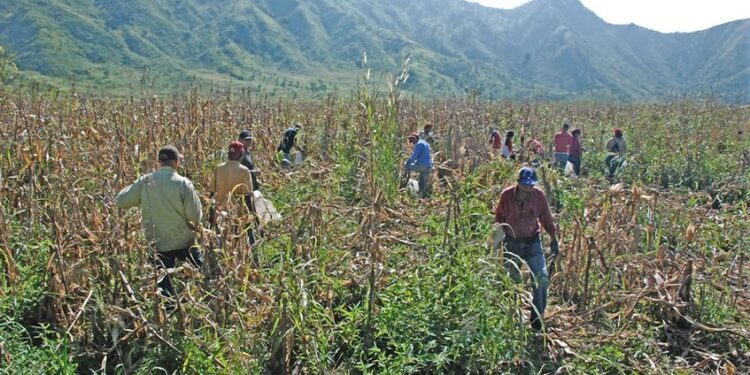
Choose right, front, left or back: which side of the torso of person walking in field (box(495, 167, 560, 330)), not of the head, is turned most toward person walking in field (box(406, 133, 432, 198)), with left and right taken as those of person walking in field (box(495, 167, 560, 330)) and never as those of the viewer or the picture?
back

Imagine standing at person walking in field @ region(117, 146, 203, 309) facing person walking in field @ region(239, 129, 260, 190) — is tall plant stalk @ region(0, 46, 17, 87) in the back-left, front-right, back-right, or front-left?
front-left

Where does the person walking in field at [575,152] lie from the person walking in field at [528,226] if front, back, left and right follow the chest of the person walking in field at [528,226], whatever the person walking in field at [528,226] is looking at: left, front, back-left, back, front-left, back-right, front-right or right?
back

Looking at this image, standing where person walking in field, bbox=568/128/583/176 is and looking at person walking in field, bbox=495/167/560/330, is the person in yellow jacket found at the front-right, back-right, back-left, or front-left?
front-right

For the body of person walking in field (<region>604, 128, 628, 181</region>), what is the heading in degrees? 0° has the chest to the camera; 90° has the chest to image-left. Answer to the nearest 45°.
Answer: approximately 180°

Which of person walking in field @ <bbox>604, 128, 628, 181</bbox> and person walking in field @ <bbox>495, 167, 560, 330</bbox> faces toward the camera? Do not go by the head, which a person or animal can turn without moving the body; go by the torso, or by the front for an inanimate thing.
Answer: person walking in field @ <bbox>495, 167, 560, 330</bbox>

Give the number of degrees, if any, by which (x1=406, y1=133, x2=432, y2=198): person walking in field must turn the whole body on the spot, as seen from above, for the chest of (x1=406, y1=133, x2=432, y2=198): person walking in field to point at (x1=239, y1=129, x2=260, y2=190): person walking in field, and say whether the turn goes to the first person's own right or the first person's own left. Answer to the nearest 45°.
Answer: approximately 45° to the first person's own left

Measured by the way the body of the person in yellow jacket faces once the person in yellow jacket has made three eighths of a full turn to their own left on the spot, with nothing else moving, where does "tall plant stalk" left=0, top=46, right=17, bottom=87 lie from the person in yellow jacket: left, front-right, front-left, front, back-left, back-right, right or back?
right

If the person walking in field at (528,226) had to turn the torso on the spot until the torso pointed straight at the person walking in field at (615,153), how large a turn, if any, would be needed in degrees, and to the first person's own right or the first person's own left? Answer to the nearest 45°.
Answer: approximately 180°

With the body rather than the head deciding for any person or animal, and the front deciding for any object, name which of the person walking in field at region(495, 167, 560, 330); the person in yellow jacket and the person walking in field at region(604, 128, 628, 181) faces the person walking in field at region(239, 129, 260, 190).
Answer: the person in yellow jacket

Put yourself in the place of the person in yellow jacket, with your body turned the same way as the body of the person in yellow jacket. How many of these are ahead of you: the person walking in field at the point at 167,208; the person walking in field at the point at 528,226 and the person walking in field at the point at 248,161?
1

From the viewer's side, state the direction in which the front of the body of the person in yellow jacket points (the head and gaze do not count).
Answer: away from the camera

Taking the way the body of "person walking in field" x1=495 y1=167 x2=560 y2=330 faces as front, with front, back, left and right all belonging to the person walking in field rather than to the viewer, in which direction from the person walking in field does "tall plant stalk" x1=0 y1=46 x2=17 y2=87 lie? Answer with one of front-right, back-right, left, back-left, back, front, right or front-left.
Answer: right

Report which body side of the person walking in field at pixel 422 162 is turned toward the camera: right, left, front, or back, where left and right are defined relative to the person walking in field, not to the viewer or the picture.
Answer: left

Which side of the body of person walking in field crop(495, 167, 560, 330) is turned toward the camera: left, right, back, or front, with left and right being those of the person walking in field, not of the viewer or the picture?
front

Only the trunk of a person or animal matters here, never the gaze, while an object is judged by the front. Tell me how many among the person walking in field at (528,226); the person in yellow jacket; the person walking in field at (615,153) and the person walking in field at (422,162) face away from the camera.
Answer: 2

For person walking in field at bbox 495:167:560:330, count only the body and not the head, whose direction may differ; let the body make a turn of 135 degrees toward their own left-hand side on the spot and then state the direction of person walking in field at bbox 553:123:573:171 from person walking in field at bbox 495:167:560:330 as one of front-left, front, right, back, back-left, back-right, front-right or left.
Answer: front-left
